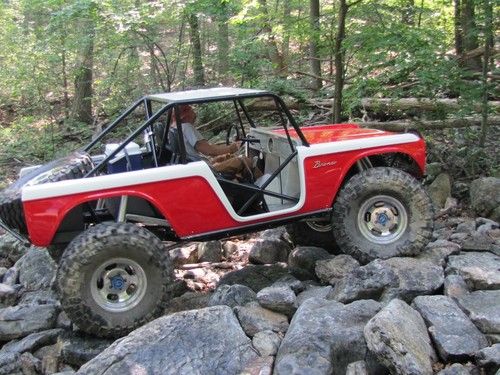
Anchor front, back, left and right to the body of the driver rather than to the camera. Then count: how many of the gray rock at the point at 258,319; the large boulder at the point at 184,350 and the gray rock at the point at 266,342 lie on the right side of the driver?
3

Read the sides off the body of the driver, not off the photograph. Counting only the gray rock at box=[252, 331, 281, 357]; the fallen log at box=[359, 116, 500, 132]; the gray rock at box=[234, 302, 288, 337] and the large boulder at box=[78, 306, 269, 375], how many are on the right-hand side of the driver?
3

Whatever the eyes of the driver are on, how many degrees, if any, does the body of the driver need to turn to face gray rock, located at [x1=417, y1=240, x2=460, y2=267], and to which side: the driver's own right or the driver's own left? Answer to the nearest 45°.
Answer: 0° — they already face it

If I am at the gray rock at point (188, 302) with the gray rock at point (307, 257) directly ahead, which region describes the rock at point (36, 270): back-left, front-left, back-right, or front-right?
back-left

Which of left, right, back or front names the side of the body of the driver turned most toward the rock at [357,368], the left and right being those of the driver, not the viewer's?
right

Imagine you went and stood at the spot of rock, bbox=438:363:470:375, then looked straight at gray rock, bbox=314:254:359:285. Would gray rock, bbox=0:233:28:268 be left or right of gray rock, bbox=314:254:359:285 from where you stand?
left

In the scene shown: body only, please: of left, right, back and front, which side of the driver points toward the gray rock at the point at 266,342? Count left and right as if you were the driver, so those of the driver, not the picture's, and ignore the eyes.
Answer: right

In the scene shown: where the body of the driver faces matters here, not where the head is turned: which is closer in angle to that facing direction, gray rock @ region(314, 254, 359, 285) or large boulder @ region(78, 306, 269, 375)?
the gray rock

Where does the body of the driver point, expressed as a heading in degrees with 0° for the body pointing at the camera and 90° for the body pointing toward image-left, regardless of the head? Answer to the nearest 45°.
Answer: approximately 270°

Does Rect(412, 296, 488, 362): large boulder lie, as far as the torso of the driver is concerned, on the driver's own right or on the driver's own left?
on the driver's own right

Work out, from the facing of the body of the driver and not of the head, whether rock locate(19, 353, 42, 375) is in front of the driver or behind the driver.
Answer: behind
